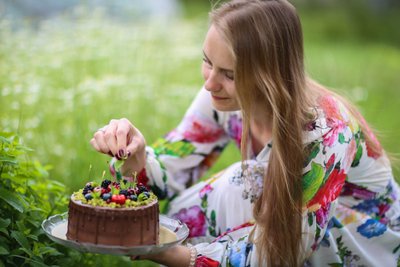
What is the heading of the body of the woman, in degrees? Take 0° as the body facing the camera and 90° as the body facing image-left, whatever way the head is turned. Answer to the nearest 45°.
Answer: approximately 45°
